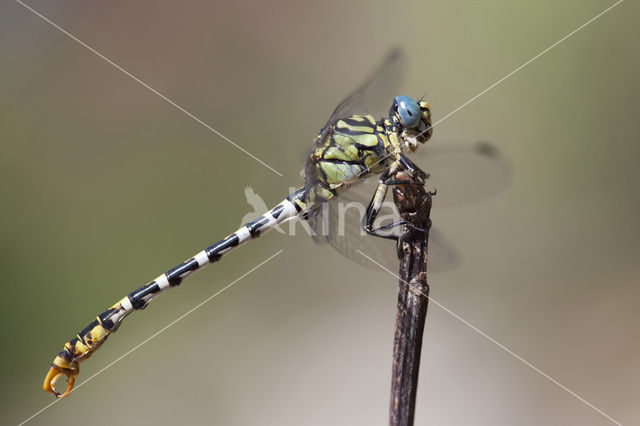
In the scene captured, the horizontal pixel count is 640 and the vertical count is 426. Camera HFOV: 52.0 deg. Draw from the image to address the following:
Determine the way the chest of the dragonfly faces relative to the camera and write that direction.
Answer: to the viewer's right
